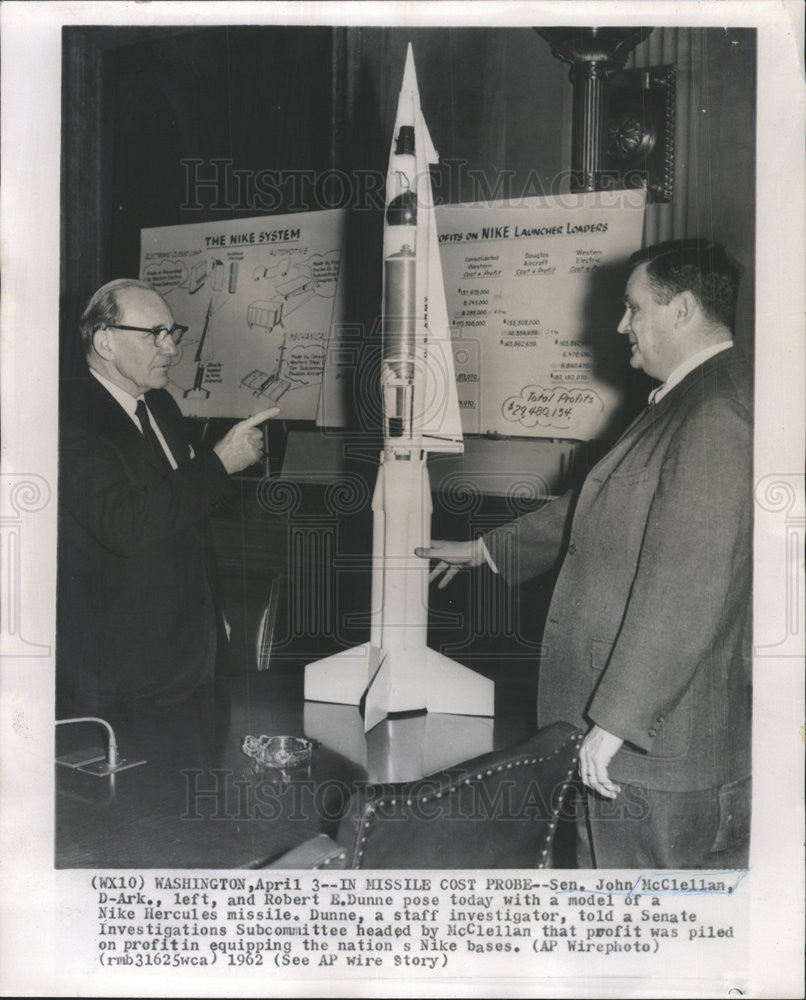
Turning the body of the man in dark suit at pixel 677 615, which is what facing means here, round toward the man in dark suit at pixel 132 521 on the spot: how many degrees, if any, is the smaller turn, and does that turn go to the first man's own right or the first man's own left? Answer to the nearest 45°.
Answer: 0° — they already face them

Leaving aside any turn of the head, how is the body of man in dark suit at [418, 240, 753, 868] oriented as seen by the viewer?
to the viewer's left

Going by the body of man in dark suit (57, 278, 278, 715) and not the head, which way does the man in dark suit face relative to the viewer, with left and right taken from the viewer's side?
facing the viewer and to the right of the viewer

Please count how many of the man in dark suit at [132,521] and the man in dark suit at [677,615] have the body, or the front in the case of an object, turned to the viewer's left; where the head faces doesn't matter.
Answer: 1

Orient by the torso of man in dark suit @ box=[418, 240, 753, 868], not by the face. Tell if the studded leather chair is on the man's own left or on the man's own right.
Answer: on the man's own left

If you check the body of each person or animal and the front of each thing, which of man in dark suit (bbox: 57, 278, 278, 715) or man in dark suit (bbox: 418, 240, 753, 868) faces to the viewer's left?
man in dark suit (bbox: 418, 240, 753, 868)

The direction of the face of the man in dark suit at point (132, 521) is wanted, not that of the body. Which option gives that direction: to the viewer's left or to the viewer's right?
to the viewer's right

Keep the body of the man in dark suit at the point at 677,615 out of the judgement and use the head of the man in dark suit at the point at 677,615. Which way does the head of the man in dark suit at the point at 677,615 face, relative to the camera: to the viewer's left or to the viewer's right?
to the viewer's left
